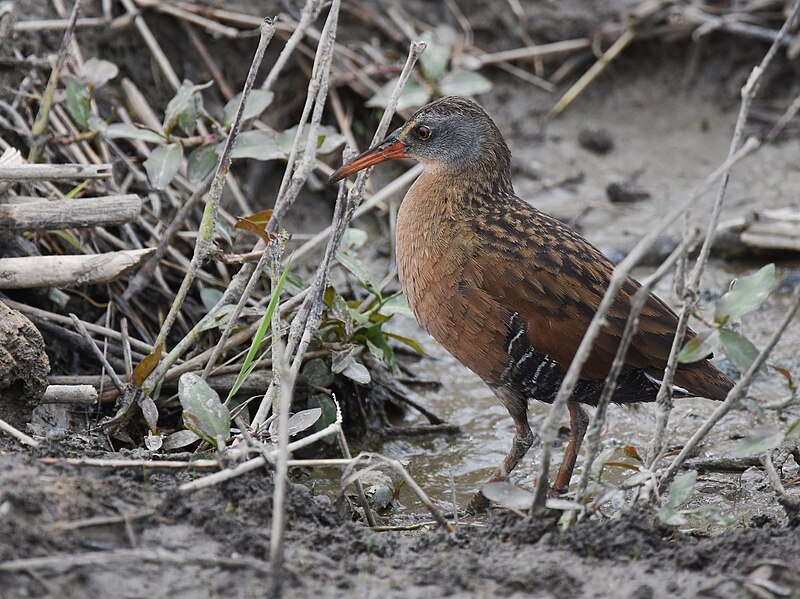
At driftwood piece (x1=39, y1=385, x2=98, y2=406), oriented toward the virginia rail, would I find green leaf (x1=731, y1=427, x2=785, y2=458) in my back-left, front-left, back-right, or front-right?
front-left

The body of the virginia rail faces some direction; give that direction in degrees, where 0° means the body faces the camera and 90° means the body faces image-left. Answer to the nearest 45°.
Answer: approximately 90°

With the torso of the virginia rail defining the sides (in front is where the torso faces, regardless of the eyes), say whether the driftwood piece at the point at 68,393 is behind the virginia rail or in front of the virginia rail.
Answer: in front

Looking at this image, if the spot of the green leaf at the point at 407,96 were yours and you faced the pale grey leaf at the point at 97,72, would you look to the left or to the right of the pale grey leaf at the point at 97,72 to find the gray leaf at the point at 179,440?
left

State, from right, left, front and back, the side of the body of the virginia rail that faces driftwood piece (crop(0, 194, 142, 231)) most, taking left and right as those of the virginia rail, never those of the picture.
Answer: front

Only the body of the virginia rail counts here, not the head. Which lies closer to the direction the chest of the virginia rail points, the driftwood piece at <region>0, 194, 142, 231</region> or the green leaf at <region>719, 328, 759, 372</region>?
the driftwood piece

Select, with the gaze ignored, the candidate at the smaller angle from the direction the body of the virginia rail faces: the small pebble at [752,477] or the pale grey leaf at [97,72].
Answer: the pale grey leaf

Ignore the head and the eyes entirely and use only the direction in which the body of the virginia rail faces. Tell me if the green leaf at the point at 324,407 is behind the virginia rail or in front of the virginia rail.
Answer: in front

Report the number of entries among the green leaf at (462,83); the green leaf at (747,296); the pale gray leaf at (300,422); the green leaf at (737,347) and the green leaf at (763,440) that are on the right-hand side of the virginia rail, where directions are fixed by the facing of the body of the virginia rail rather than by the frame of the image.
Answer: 1

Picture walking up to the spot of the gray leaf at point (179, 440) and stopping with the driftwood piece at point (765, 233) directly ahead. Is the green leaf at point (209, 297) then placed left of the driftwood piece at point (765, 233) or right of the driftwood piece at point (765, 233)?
left

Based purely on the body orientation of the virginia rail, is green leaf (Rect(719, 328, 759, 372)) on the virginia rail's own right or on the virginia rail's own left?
on the virginia rail's own left

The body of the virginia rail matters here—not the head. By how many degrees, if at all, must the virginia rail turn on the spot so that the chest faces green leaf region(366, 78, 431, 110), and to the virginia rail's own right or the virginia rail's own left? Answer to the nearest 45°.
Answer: approximately 90° to the virginia rail's own right

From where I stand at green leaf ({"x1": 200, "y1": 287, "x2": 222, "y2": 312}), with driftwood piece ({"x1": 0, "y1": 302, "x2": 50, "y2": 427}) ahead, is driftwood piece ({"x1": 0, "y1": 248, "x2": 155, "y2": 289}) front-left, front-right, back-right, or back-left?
front-right

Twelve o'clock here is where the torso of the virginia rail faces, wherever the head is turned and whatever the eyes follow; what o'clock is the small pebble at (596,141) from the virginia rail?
The small pebble is roughly at 3 o'clock from the virginia rail.

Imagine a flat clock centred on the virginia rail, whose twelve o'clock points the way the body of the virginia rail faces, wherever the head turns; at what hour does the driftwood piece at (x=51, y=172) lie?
The driftwood piece is roughly at 12 o'clock from the virginia rail.
